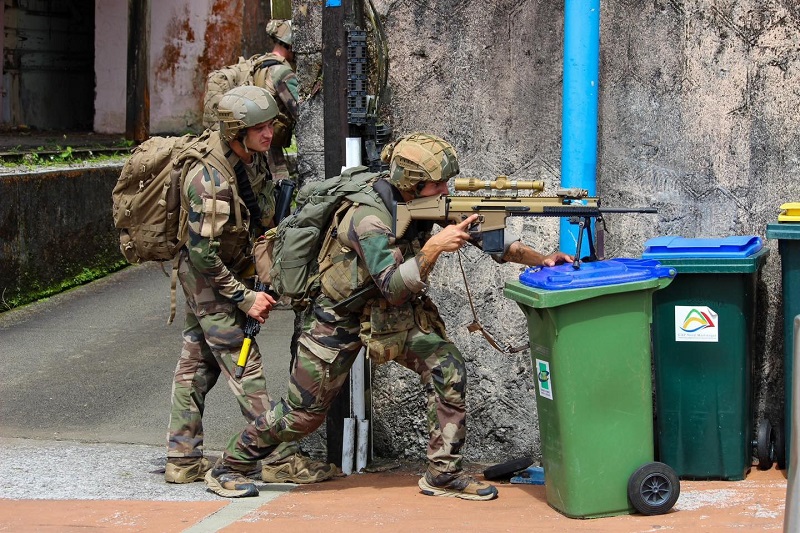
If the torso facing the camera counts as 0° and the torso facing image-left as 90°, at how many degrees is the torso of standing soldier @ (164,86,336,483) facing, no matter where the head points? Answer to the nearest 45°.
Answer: approximately 270°

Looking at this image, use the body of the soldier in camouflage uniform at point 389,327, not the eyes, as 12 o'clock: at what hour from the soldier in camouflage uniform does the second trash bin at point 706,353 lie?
The second trash bin is roughly at 12 o'clock from the soldier in camouflage uniform.

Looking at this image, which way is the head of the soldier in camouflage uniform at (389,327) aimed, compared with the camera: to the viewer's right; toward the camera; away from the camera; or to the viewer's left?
to the viewer's right

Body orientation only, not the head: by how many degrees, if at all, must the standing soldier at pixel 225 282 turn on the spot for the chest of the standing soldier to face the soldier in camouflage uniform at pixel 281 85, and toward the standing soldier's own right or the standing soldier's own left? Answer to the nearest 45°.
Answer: approximately 90° to the standing soldier's own left

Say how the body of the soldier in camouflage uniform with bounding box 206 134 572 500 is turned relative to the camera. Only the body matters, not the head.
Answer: to the viewer's right

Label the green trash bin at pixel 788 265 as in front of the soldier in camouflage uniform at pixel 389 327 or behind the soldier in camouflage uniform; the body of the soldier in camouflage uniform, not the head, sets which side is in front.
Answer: in front

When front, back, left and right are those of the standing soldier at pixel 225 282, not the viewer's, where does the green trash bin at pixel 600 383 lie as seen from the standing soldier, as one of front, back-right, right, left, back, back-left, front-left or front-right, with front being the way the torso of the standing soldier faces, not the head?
front-right

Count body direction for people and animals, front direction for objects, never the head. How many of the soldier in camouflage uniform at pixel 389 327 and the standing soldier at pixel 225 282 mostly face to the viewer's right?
2

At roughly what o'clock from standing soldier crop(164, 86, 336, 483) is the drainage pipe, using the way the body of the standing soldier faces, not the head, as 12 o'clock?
The drainage pipe is roughly at 12 o'clock from the standing soldier.

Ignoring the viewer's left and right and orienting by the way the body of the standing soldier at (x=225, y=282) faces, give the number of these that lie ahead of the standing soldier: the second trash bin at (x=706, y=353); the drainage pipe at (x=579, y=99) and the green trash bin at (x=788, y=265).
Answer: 3
